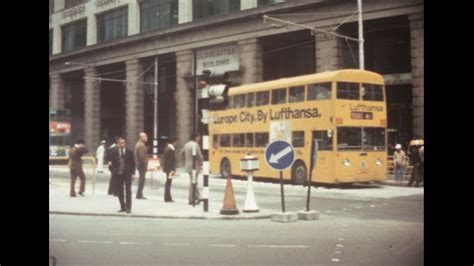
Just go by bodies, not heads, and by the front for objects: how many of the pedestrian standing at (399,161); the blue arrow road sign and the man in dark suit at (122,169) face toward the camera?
3

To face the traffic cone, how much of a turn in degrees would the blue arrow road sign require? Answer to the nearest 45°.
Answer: approximately 135° to its right

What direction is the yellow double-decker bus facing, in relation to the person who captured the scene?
facing the viewer and to the right of the viewer

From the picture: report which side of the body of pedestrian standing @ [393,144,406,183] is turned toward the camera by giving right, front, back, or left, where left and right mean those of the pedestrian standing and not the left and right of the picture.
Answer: front

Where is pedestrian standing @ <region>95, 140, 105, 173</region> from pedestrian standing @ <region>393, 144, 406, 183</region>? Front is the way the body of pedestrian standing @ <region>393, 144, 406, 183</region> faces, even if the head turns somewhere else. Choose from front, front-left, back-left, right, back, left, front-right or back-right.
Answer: right

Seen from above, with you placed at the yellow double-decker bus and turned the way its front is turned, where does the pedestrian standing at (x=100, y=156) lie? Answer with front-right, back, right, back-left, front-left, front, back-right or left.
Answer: back-right
